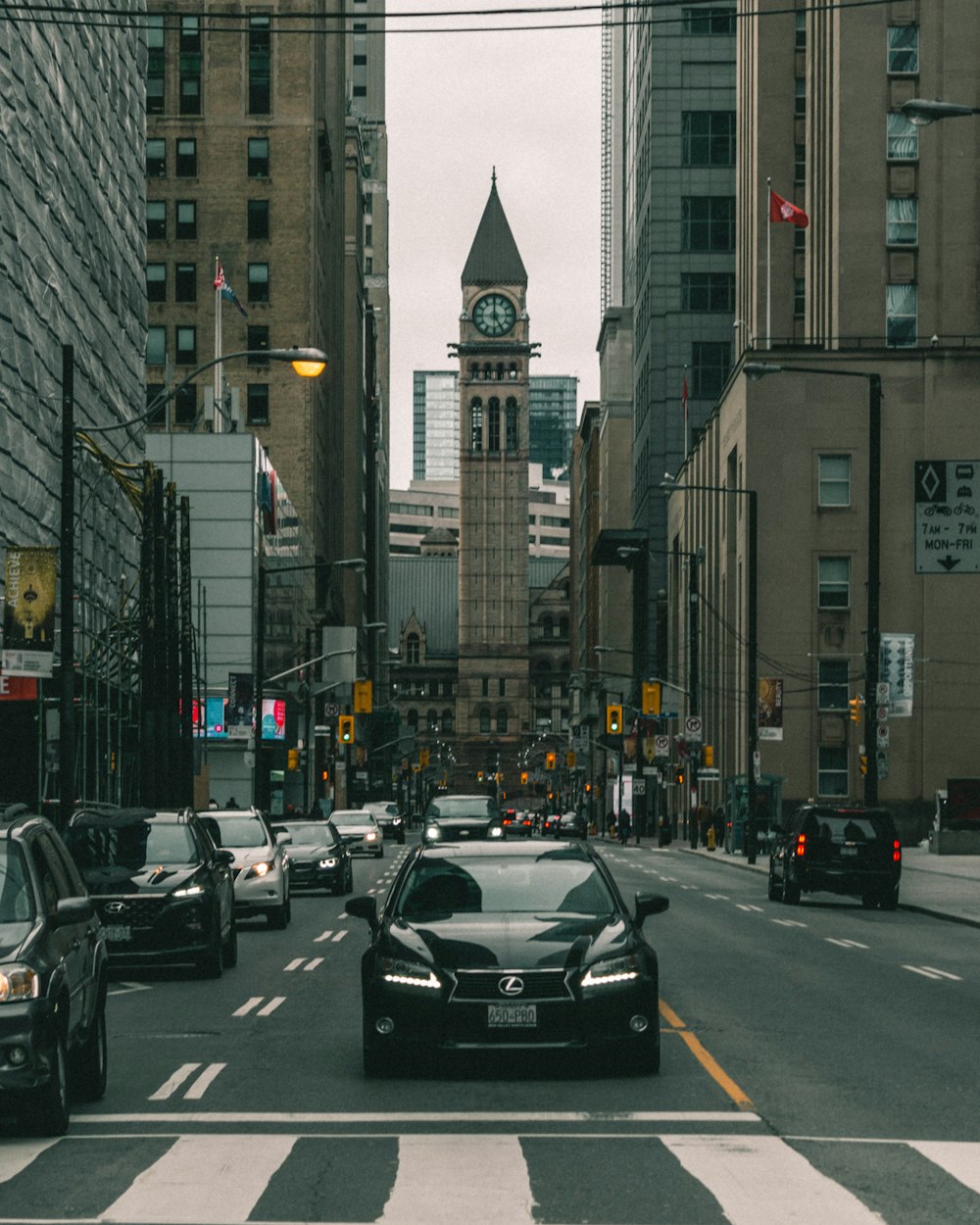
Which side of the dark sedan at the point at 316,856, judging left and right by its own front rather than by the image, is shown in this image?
front

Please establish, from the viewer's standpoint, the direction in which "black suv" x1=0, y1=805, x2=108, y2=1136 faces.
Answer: facing the viewer

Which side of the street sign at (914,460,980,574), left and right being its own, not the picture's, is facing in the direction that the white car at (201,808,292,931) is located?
right

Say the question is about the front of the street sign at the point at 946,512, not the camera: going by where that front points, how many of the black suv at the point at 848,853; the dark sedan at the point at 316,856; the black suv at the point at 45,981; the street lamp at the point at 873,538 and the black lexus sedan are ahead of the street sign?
2

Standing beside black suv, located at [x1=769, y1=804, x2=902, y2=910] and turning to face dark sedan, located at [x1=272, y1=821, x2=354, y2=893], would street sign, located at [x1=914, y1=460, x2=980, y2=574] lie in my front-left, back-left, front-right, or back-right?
back-left

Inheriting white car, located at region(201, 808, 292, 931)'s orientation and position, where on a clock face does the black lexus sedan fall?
The black lexus sedan is roughly at 12 o'clock from the white car.

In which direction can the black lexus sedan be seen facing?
toward the camera

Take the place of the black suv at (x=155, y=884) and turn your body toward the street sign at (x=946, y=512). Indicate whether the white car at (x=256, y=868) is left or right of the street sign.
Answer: left

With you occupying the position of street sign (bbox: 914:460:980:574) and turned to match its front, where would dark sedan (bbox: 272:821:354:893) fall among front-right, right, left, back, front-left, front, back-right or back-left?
back-right

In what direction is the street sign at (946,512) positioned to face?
toward the camera
